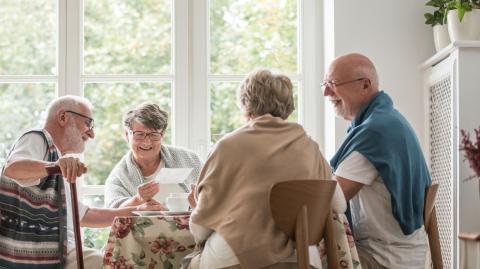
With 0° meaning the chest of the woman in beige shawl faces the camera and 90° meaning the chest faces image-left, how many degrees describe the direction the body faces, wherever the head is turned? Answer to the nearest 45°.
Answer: approximately 180°

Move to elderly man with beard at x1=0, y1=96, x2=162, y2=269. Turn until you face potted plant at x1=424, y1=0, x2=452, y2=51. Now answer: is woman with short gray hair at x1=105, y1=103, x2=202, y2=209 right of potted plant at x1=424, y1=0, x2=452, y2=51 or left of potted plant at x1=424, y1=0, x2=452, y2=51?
left

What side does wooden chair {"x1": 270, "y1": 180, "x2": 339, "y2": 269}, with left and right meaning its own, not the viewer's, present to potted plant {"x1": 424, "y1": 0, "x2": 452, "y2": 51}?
right

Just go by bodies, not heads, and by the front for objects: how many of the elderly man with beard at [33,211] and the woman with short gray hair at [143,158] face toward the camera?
1

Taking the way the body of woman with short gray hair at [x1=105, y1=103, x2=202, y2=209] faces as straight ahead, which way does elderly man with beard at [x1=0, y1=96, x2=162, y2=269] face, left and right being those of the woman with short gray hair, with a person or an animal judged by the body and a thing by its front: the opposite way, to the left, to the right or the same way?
to the left

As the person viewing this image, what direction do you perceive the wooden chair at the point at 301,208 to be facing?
facing away from the viewer and to the left of the viewer

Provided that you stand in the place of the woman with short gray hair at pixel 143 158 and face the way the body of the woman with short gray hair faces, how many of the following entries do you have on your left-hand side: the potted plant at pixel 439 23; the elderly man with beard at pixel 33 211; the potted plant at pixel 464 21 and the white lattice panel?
3

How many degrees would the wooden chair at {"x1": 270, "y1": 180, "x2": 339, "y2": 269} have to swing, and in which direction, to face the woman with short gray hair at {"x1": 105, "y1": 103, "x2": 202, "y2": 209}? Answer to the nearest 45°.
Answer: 0° — it already faces them

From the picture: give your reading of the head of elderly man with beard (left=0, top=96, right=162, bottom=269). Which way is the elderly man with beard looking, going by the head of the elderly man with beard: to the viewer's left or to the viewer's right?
to the viewer's right

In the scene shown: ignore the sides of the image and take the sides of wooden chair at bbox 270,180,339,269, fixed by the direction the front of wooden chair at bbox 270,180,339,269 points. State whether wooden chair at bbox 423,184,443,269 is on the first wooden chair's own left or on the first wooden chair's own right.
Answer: on the first wooden chair's own right

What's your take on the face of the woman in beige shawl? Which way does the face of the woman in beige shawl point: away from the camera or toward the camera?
away from the camera

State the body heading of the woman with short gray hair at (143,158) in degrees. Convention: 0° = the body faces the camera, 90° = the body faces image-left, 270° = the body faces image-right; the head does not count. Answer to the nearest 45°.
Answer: approximately 0°

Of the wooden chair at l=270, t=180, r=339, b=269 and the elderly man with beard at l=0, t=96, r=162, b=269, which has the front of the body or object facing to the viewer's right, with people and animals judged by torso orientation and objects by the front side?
the elderly man with beard

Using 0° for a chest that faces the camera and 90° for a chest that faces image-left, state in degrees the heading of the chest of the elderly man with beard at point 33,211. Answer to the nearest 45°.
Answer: approximately 270°
